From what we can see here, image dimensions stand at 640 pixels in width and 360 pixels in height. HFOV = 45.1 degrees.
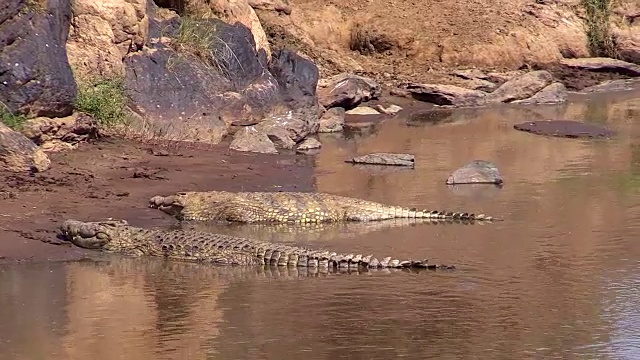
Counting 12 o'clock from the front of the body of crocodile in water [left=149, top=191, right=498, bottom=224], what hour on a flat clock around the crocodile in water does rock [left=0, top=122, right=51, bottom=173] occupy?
The rock is roughly at 12 o'clock from the crocodile in water.

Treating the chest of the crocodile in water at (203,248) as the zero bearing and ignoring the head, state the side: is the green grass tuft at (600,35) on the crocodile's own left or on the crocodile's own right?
on the crocodile's own right

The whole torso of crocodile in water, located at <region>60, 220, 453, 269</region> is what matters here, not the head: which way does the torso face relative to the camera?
to the viewer's left

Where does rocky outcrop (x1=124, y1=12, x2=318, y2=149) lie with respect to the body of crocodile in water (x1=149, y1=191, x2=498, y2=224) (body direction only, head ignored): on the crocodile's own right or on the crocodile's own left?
on the crocodile's own right

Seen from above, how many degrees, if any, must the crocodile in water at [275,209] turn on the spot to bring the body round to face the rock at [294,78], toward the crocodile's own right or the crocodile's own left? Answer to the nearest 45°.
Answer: approximately 90° to the crocodile's own right

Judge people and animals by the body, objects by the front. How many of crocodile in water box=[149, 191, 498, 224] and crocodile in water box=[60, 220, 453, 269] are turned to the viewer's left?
2

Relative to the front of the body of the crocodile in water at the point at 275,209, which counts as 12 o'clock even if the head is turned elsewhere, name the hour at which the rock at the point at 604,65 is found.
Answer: The rock is roughly at 4 o'clock from the crocodile in water.

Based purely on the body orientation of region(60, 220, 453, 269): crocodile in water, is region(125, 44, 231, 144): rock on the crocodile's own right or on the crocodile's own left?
on the crocodile's own right

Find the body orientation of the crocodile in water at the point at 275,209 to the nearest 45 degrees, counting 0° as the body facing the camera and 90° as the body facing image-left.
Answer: approximately 90°

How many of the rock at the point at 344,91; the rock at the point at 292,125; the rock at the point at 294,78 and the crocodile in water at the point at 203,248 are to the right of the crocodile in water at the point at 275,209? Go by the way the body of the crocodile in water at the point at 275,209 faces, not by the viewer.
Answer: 3

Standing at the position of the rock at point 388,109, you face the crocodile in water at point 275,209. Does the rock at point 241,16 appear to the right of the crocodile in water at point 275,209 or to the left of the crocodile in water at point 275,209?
right
